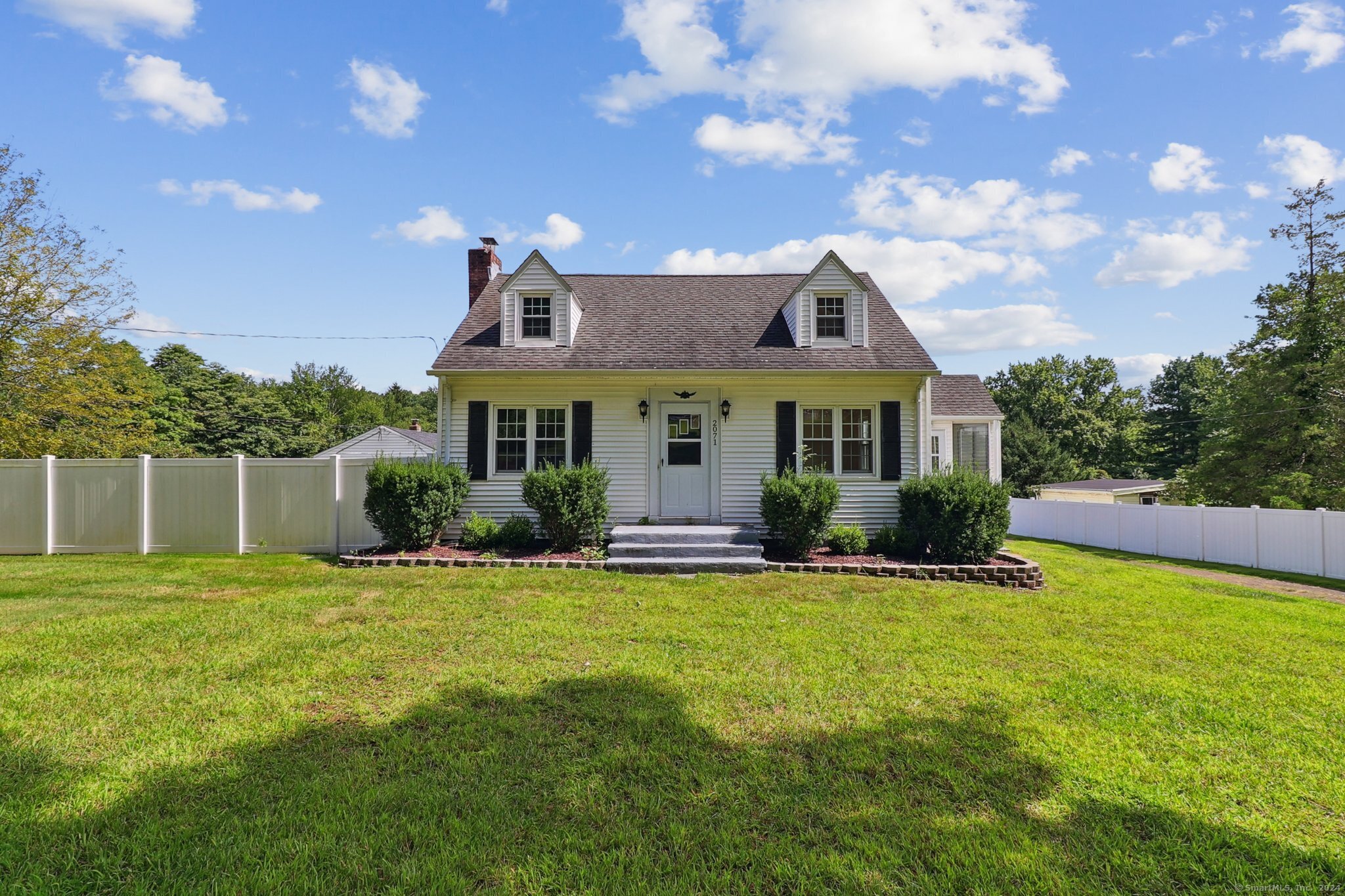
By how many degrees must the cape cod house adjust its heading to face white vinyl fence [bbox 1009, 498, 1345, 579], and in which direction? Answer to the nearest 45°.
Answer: approximately 90° to its left

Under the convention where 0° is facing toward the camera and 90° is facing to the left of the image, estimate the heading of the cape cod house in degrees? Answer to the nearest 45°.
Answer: approximately 0°

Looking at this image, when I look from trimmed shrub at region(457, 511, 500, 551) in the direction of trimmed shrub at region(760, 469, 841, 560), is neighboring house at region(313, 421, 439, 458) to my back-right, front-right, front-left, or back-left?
back-left

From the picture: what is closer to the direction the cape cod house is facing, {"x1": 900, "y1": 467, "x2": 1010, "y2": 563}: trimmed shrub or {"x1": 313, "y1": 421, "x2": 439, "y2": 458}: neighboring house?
the trimmed shrub
